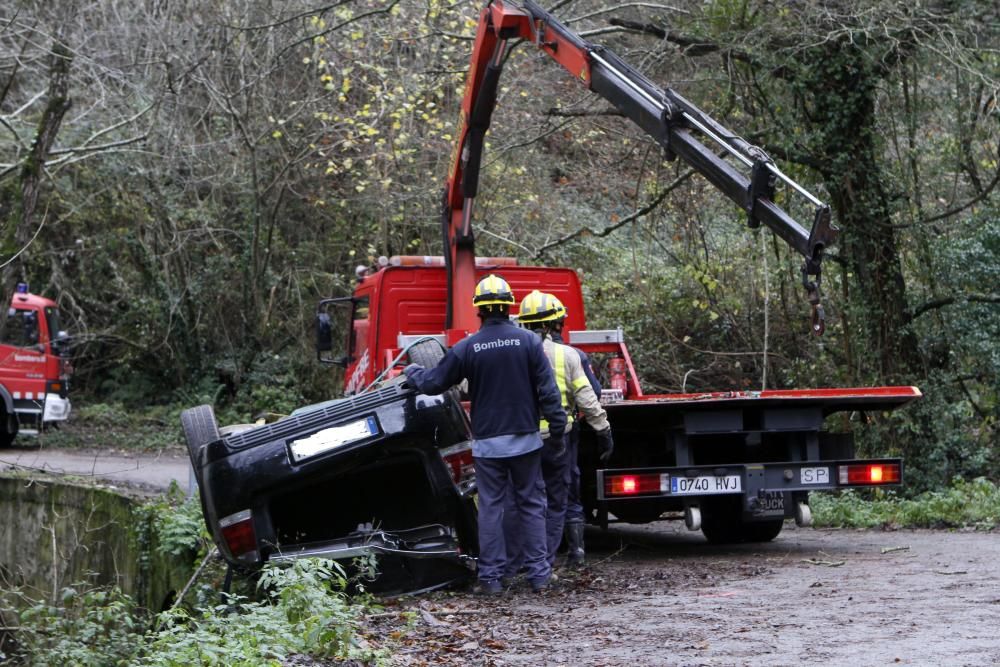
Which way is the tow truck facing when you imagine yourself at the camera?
facing away from the viewer and to the left of the viewer

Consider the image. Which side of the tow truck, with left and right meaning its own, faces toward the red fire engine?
front

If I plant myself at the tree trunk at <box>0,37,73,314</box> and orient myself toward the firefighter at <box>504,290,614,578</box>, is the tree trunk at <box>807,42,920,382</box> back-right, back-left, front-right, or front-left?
front-left

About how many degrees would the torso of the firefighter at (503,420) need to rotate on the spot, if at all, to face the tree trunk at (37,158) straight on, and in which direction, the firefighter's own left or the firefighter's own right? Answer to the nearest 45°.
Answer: approximately 45° to the firefighter's own left

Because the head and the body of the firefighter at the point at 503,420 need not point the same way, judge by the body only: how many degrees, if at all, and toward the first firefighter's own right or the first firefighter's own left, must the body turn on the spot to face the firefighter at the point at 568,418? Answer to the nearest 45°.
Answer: approximately 45° to the first firefighter's own right

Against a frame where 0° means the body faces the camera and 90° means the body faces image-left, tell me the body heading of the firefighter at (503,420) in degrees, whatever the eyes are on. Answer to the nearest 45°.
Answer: approximately 180°

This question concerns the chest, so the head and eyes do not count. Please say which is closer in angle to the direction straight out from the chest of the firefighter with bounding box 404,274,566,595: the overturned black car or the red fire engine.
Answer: the red fire engine

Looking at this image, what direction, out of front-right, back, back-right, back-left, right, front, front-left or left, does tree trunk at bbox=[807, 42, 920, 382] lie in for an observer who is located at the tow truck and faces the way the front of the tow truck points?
right

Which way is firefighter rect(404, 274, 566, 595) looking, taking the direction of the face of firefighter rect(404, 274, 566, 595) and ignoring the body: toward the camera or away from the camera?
away from the camera

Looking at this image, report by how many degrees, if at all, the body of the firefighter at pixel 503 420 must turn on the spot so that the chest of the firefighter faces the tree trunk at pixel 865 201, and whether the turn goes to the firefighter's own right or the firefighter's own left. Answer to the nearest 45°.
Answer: approximately 45° to the firefighter's own right
